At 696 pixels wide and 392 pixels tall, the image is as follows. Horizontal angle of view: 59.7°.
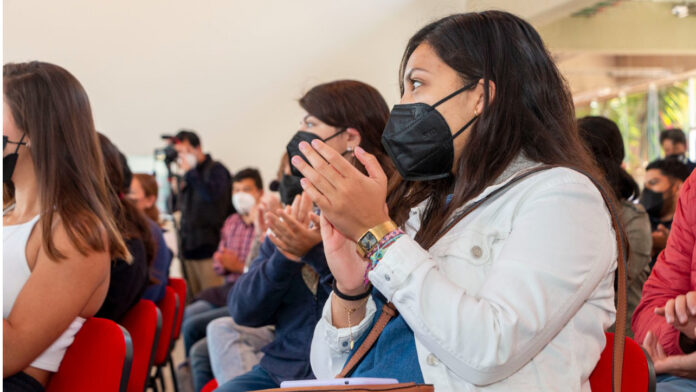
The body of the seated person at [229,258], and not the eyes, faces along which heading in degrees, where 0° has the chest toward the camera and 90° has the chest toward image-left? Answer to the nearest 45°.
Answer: approximately 45°

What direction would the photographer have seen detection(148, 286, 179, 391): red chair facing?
facing away from the viewer and to the left of the viewer

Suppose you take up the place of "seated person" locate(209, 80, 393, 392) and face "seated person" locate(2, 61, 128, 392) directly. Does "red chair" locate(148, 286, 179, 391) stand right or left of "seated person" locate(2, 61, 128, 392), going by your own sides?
right

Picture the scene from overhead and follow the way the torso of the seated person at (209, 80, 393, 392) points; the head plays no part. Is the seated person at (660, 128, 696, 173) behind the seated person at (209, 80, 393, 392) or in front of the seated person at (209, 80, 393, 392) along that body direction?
behind

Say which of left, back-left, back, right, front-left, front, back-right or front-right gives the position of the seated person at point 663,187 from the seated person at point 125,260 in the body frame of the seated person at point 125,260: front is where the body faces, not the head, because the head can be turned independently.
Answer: back

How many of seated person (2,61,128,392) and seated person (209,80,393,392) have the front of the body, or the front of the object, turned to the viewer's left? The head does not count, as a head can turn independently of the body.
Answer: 2

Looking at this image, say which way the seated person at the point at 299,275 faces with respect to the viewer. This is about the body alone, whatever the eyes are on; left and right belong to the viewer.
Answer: facing to the left of the viewer
